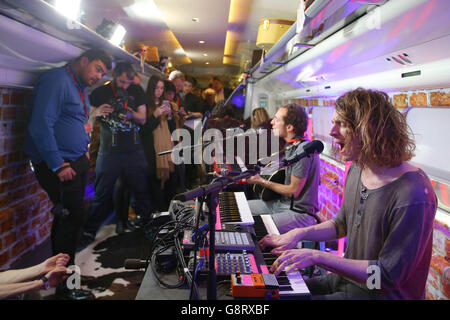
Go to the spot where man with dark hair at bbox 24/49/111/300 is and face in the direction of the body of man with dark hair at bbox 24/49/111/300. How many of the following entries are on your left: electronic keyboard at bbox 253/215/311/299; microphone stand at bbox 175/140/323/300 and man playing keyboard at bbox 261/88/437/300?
0

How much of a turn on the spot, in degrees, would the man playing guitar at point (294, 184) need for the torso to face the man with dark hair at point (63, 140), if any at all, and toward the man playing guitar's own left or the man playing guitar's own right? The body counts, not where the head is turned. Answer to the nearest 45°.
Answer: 0° — they already face them

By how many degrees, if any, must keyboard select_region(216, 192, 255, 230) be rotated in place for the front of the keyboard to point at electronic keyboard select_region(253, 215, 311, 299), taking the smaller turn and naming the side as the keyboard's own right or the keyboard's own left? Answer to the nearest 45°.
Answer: approximately 90° to the keyboard's own right

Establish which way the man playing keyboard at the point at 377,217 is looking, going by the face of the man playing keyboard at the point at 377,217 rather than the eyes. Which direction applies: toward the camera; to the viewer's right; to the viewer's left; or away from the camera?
to the viewer's left

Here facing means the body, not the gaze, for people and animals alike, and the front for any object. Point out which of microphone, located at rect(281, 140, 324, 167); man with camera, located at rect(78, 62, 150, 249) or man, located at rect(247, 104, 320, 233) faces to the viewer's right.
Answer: the microphone

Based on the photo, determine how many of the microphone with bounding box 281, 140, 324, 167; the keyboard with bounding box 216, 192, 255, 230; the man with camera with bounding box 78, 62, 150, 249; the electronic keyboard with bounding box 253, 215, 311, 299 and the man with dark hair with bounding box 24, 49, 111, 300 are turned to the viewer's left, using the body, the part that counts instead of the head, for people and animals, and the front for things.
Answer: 0

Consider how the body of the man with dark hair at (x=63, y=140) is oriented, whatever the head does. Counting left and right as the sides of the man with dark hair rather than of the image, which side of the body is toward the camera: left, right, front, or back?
right

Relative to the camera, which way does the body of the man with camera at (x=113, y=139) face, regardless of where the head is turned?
toward the camera

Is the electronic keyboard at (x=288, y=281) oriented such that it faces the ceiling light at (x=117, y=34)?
no

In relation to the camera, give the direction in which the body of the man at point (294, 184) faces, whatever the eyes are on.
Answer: to the viewer's left

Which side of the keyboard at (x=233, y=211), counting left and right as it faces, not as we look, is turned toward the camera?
right

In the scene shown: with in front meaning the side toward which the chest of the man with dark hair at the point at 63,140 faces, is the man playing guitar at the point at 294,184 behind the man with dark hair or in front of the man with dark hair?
in front

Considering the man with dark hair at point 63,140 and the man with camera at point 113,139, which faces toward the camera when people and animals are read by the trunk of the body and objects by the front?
the man with camera

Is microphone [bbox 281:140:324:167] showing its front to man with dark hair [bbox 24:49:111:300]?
no

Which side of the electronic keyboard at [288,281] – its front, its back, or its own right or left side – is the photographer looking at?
right

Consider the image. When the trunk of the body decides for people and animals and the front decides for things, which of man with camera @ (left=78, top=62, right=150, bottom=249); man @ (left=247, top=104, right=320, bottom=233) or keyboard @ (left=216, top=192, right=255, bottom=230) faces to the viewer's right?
the keyboard

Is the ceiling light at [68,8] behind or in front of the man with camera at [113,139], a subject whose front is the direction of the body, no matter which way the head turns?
in front

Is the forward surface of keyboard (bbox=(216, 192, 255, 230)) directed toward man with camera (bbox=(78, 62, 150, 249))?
no

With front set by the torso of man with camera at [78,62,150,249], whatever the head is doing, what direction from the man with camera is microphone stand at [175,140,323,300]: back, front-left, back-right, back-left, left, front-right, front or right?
front
